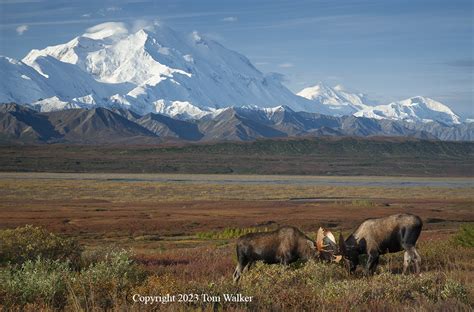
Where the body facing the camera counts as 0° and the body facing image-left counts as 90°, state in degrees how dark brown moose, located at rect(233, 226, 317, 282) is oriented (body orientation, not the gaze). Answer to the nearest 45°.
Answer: approximately 270°

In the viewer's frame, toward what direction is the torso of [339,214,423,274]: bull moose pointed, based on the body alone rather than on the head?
to the viewer's left

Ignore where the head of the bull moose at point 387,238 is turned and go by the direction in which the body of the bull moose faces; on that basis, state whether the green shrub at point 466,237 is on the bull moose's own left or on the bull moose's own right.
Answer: on the bull moose's own right

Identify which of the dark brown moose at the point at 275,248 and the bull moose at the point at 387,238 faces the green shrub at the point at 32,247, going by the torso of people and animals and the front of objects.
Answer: the bull moose

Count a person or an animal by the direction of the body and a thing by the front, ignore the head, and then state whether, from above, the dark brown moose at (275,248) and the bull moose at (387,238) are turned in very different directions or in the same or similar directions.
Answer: very different directions

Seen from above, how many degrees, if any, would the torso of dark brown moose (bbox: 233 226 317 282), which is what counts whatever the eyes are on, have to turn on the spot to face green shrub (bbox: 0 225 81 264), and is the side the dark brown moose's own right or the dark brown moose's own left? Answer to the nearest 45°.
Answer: approximately 180°

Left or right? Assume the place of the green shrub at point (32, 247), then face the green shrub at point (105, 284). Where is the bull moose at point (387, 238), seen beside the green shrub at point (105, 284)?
left

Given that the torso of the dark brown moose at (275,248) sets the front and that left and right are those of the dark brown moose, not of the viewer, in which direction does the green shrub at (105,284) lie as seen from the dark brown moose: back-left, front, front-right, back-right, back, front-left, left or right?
back-right

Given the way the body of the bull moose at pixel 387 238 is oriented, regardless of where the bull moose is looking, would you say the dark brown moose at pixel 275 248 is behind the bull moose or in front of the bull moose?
in front

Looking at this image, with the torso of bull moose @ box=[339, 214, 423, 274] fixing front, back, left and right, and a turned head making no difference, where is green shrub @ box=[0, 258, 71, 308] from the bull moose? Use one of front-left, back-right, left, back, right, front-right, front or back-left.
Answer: front-left

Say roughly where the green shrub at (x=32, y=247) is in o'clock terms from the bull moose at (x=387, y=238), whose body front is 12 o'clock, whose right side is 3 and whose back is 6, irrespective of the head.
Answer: The green shrub is roughly at 12 o'clock from the bull moose.

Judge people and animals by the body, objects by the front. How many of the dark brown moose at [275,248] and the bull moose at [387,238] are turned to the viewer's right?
1
